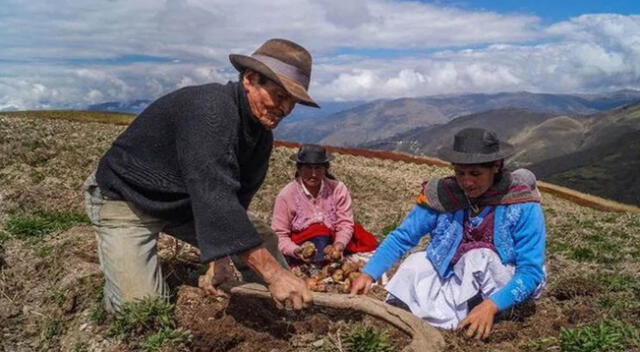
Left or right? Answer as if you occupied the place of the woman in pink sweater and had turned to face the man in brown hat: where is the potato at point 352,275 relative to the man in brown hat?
left

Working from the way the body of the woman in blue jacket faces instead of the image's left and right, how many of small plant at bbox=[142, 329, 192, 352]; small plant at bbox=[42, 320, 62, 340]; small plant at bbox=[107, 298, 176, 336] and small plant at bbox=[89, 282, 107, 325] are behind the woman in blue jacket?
0

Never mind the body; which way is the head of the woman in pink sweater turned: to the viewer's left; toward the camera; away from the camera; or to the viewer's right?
toward the camera

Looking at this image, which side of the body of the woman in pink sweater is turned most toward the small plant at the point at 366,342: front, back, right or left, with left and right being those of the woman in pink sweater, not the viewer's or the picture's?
front

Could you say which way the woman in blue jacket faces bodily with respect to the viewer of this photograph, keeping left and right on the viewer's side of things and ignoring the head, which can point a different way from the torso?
facing the viewer and to the left of the viewer

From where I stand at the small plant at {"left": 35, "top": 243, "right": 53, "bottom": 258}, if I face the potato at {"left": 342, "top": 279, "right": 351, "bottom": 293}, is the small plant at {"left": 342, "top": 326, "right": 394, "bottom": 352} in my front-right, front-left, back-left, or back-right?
front-right

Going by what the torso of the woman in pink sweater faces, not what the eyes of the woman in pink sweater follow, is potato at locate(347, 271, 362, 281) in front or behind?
in front

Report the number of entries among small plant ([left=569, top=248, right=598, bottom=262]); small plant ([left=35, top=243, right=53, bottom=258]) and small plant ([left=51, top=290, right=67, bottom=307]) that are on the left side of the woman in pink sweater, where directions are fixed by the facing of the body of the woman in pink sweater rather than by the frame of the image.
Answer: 1

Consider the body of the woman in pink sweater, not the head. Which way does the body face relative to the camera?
toward the camera

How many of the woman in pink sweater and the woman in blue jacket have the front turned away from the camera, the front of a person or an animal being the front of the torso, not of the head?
0

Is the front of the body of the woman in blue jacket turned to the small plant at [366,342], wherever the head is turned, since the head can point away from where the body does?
yes

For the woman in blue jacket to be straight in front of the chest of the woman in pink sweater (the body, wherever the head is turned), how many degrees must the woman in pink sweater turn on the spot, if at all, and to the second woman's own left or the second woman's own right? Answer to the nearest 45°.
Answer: approximately 45° to the second woman's own left

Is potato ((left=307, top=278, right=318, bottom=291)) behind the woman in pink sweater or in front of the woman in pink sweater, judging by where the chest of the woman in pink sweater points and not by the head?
in front

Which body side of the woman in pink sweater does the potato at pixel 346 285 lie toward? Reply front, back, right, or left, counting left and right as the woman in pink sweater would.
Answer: front

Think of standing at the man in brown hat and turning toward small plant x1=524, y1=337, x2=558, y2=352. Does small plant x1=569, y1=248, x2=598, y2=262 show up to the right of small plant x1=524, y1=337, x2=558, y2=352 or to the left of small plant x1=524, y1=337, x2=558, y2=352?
left

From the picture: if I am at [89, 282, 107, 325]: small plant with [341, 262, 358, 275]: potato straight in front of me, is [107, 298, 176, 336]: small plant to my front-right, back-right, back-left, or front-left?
front-right

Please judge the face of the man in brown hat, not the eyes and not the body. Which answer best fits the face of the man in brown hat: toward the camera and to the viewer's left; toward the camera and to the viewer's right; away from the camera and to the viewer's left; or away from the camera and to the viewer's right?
toward the camera and to the viewer's right

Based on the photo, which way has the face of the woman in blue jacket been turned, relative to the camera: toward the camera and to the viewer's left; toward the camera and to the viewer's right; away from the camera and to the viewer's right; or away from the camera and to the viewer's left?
toward the camera and to the viewer's left

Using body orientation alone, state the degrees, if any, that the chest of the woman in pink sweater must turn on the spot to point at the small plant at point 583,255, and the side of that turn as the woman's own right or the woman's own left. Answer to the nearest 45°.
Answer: approximately 90° to the woman's own left

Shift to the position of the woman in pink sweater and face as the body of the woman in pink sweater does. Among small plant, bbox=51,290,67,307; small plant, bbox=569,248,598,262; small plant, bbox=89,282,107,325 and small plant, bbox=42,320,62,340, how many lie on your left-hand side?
1
